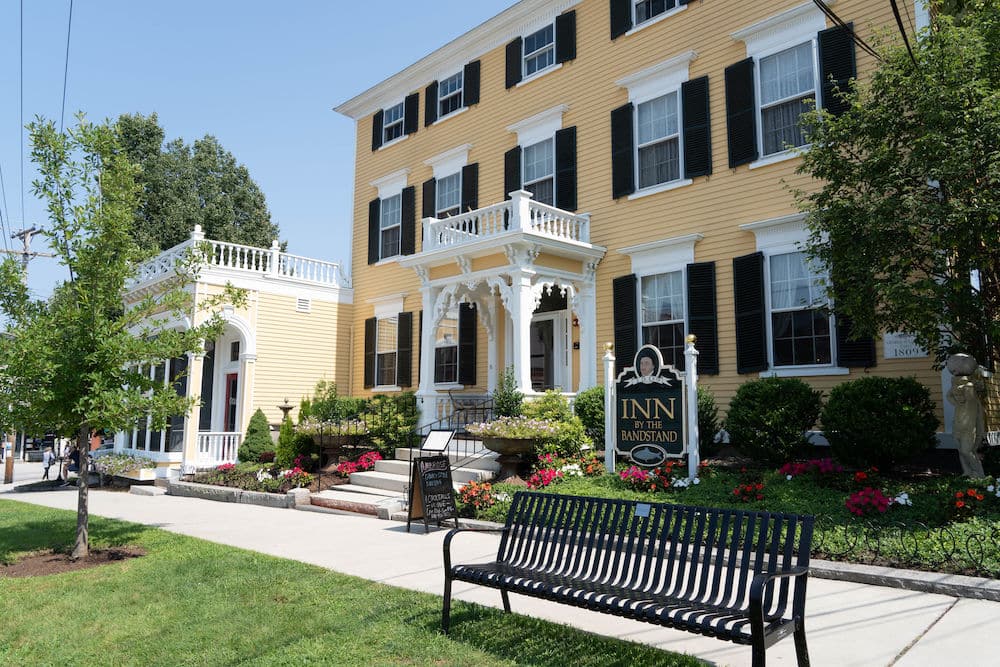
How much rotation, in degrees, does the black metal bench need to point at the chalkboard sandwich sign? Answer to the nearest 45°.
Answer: approximately 90° to its right

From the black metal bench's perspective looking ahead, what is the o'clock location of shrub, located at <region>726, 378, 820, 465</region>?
The shrub is roughly at 5 o'clock from the black metal bench.

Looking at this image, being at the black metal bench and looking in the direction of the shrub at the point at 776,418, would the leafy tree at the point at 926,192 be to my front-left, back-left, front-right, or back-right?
front-right

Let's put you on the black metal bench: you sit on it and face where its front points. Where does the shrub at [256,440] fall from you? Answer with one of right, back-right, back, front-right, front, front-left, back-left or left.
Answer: right

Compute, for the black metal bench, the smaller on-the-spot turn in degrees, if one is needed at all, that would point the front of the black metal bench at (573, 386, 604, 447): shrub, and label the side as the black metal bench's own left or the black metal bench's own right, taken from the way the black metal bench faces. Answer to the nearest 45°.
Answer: approximately 135° to the black metal bench's own right

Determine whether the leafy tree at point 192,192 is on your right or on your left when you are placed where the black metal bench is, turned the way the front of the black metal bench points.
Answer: on your right

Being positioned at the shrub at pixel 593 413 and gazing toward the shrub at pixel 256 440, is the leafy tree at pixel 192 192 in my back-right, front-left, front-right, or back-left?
front-right

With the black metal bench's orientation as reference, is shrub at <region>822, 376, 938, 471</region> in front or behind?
behind

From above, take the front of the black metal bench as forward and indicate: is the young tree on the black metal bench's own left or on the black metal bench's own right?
on the black metal bench's own right
